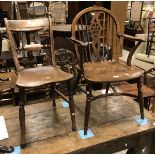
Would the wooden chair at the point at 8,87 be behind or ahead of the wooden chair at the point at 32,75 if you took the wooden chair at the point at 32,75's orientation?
behind

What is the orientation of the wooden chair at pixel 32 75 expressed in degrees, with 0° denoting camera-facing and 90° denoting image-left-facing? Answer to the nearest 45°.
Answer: approximately 315°

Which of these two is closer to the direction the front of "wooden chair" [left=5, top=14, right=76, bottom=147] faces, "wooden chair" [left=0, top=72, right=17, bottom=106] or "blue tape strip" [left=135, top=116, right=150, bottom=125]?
the blue tape strip

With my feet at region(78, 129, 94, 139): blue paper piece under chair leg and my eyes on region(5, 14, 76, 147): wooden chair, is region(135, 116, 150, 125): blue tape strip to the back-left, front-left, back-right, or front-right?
back-right

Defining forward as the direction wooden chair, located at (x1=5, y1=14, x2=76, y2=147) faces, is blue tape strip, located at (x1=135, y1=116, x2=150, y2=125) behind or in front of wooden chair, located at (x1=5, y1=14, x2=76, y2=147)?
in front

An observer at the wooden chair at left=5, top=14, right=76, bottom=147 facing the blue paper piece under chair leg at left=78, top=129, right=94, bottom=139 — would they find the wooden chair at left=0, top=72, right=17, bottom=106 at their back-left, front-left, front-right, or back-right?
back-left
